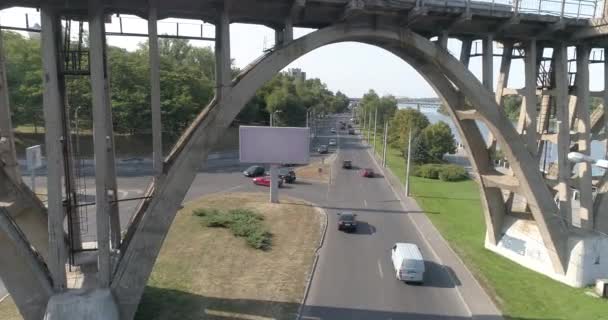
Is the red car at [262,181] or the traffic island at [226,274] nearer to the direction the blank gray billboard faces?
the traffic island

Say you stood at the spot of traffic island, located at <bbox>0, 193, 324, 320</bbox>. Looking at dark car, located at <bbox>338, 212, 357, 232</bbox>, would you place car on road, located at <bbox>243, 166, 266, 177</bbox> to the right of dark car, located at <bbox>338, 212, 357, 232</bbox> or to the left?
left

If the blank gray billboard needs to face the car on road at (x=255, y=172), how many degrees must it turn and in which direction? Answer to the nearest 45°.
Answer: approximately 180°

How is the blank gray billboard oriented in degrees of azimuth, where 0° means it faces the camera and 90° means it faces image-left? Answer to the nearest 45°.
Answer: approximately 0°

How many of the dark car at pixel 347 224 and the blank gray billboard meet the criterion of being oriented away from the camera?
1

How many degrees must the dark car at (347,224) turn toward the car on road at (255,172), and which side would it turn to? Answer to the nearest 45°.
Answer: approximately 45° to its left

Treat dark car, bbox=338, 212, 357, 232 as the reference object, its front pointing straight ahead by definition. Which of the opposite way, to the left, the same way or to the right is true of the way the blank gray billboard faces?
the opposite way

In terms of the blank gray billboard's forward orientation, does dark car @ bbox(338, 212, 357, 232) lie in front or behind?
in front

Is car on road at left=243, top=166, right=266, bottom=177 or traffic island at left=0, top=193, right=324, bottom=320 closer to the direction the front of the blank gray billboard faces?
the traffic island

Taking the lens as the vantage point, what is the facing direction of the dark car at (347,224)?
facing away from the viewer
